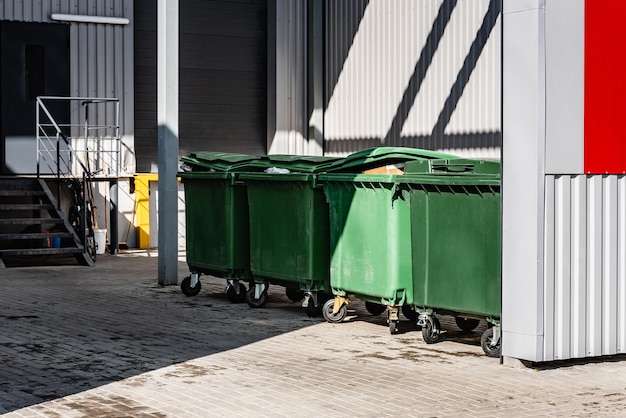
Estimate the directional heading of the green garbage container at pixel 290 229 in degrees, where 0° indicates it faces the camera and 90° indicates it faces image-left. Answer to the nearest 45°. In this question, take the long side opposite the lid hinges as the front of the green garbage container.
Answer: approximately 45°

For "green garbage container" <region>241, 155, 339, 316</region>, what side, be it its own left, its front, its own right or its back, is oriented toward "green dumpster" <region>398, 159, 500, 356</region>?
left

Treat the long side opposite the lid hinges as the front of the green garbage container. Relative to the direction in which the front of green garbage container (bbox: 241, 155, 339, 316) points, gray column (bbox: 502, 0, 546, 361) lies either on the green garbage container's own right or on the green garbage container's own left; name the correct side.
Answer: on the green garbage container's own left

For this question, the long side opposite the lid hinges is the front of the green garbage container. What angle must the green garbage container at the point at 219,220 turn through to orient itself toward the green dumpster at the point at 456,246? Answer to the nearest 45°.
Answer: approximately 90° to its left

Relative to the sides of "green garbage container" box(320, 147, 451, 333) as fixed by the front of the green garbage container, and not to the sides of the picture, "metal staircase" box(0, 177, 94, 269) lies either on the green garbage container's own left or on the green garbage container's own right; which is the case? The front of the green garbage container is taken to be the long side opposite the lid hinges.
on the green garbage container's own right

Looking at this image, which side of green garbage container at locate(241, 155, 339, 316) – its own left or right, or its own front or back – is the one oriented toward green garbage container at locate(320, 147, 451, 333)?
left

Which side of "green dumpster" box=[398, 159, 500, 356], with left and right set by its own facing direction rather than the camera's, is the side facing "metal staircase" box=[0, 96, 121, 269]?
right

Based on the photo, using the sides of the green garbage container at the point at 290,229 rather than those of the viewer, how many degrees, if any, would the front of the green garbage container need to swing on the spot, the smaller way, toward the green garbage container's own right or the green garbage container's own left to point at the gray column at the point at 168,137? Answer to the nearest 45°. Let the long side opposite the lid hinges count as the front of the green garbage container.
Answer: approximately 90° to the green garbage container's own right

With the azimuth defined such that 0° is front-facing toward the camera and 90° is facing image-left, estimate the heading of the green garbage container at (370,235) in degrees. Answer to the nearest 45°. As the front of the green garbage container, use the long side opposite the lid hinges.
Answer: approximately 45°

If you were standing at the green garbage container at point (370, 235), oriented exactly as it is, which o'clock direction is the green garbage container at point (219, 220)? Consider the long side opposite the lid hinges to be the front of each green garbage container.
the green garbage container at point (219, 220) is roughly at 3 o'clock from the green garbage container at point (370, 235).
